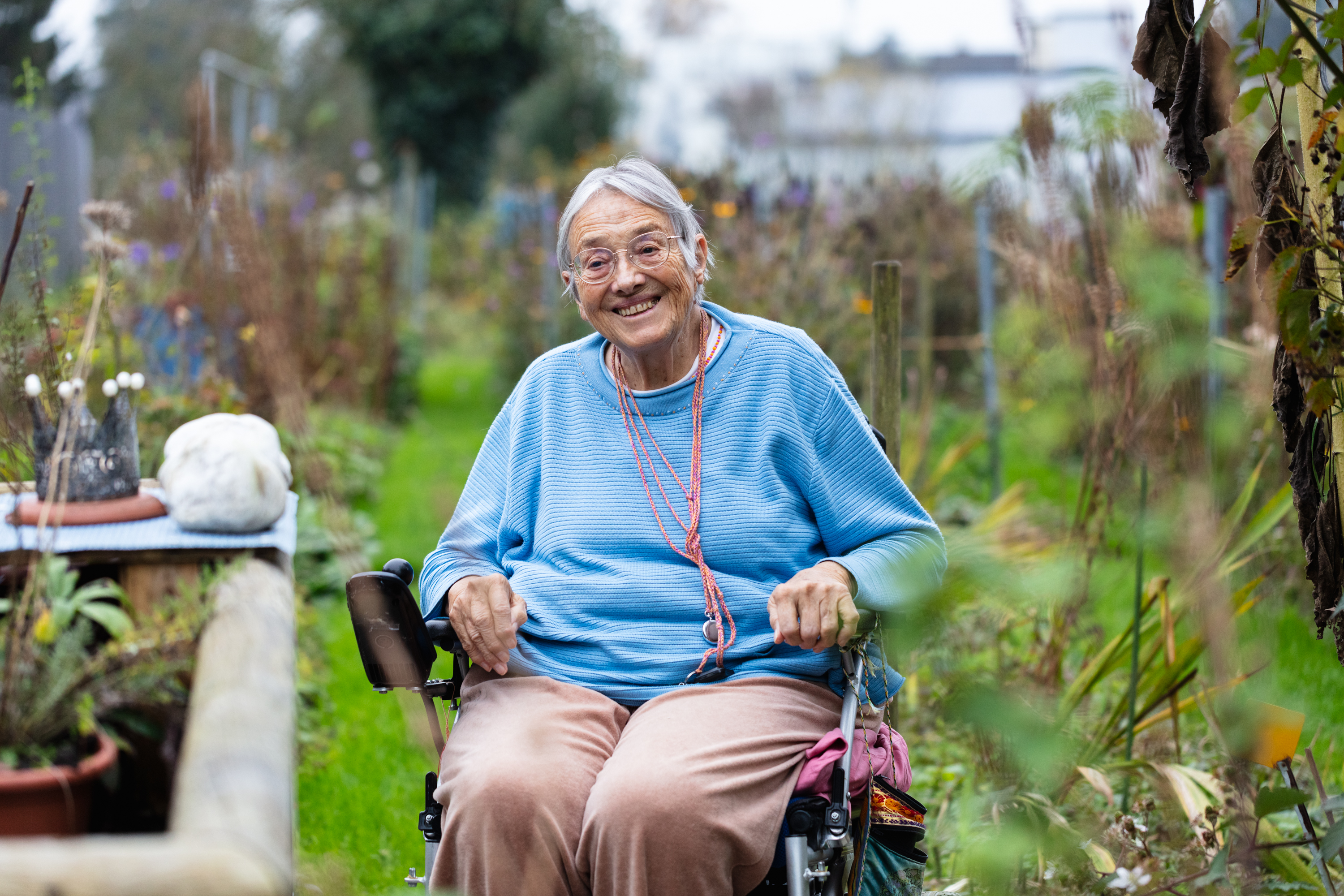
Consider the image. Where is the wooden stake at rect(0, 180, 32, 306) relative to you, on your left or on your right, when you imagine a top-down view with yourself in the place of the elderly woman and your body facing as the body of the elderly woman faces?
on your right

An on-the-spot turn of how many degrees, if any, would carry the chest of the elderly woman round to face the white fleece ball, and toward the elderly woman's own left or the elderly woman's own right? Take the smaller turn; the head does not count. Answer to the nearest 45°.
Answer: approximately 45° to the elderly woman's own right

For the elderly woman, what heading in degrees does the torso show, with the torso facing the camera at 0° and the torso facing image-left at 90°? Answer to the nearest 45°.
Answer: approximately 0°

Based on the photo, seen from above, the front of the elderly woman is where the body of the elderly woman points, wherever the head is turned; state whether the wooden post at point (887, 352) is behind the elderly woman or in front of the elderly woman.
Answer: behind

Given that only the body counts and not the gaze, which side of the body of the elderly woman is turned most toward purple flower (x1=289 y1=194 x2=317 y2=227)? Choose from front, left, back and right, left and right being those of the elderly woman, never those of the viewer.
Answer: back

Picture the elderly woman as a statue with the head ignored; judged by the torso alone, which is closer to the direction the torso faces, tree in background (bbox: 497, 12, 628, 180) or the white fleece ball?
the white fleece ball

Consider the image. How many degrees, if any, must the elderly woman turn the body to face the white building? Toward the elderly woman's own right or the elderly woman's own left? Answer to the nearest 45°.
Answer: approximately 180°

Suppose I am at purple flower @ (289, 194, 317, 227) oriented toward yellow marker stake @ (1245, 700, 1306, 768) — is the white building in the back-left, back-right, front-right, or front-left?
back-left

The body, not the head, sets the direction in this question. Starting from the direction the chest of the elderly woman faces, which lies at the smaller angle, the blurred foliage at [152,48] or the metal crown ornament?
the metal crown ornament

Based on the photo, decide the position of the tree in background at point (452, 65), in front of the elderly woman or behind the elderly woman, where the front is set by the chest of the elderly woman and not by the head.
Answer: behind

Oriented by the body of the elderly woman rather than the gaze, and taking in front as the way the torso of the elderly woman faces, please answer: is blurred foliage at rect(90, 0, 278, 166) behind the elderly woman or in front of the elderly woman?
behind
